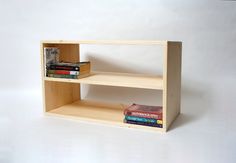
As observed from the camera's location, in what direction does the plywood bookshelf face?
facing the viewer and to the left of the viewer
